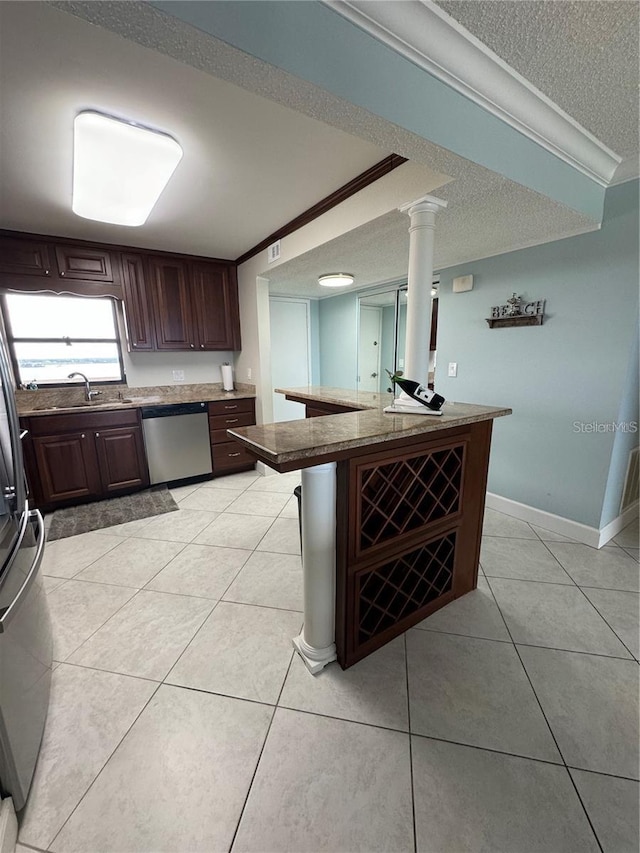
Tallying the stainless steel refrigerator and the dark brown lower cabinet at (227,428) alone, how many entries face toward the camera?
1

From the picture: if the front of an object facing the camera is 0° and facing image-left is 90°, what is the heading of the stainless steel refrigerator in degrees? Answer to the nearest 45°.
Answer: approximately 270°

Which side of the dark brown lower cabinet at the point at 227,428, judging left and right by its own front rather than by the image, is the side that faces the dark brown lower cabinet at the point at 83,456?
right

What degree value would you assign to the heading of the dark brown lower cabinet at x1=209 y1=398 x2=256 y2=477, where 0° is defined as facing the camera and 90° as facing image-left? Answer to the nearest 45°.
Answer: approximately 0°

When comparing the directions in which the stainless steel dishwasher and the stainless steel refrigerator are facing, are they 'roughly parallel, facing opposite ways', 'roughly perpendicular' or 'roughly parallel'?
roughly perpendicular

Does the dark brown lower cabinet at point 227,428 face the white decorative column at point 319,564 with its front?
yes

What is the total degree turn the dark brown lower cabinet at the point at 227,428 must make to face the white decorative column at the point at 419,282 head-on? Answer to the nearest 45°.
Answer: approximately 45° to its left

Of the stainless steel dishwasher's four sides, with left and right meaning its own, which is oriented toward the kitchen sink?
right

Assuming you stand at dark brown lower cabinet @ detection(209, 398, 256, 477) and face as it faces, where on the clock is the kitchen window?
The kitchen window is roughly at 3 o'clock from the dark brown lower cabinet.

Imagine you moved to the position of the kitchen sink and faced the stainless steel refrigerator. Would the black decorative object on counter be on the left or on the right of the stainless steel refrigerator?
left
